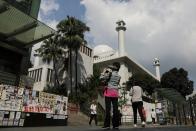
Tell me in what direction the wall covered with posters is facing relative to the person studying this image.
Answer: facing the viewer and to the right of the viewer

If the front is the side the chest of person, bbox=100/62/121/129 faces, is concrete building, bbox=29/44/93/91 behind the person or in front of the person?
in front

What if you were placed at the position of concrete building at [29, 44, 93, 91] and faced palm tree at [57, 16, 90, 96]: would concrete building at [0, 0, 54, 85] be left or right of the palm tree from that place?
right

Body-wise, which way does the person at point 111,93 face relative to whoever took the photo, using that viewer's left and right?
facing away from the viewer and to the left of the viewer

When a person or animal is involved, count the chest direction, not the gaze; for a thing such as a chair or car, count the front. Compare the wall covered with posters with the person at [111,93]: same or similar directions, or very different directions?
very different directions

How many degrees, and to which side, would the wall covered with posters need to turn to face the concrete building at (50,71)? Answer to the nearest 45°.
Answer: approximately 135° to its left
